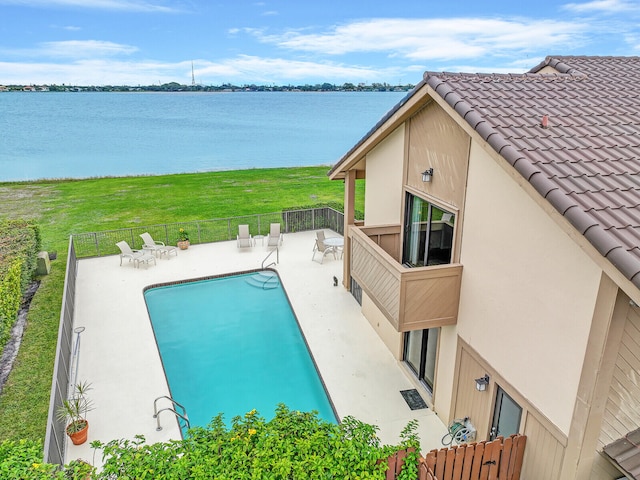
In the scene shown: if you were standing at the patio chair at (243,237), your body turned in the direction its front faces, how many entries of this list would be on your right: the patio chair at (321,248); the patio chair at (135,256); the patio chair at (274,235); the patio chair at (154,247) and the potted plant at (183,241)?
3

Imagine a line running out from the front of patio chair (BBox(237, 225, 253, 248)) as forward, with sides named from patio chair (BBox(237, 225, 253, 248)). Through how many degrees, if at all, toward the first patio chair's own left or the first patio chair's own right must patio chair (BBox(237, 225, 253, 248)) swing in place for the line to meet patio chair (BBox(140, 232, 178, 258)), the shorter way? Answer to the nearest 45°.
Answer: approximately 90° to the first patio chair's own right

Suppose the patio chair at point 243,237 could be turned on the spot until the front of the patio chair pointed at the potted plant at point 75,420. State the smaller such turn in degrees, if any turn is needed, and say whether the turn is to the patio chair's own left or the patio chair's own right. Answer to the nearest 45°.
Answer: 0° — it already faces it

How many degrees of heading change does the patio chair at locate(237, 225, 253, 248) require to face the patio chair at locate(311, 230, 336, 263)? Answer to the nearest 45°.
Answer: approximately 45° to its left

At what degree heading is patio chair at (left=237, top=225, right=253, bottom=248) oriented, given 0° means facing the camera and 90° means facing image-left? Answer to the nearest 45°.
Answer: approximately 0°

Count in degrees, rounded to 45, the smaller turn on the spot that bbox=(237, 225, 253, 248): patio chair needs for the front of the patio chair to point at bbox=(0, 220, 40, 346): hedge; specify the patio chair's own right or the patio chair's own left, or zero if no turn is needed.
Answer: approximately 45° to the patio chair's own right

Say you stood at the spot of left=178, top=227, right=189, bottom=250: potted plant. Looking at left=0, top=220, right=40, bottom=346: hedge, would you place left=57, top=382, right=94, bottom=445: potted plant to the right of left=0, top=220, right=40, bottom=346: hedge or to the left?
left

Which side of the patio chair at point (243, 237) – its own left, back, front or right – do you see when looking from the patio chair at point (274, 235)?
left

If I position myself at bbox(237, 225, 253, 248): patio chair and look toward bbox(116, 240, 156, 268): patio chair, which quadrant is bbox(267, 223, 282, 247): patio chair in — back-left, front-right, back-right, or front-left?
back-left
